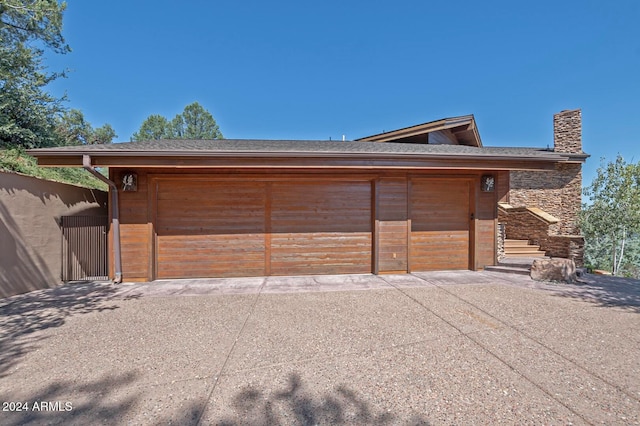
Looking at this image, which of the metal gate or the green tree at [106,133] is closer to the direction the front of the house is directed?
the metal gate

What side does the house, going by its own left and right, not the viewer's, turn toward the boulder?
left

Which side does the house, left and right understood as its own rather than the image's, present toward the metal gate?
right

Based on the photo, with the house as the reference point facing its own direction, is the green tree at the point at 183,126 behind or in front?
behind

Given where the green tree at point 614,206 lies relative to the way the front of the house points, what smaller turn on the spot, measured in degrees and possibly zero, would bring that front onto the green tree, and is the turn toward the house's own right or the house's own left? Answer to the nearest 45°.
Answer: approximately 90° to the house's own left

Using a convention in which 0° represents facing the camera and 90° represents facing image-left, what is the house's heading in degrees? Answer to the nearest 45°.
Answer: approximately 0°

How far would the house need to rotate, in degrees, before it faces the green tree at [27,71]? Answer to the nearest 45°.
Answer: approximately 90° to its right

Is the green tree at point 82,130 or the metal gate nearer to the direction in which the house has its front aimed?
the metal gate

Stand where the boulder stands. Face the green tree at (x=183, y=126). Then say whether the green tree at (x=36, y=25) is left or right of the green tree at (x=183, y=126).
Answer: left

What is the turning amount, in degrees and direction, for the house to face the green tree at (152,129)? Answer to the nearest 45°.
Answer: approximately 135° to its right

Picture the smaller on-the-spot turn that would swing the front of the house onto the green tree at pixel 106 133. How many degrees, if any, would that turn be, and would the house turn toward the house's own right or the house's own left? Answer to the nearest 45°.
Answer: approximately 135° to the house's own right
